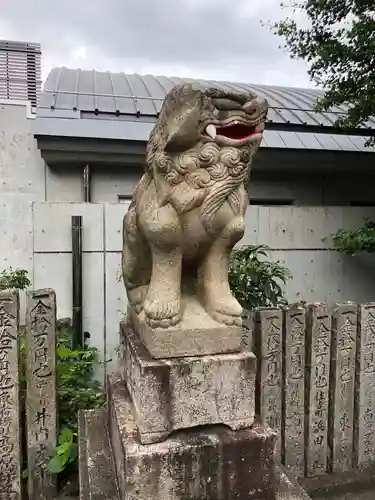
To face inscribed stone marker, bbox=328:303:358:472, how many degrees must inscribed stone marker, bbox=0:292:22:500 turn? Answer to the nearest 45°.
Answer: approximately 90° to its left

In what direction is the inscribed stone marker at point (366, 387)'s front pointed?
toward the camera

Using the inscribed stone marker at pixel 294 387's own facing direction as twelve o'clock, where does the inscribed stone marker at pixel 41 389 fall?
the inscribed stone marker at pixel 41 389 is roughly at 2 o'clock from the inscribed stone marker at pixel 294 387.

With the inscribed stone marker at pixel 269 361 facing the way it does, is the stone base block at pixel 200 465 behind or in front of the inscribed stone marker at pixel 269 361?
in front

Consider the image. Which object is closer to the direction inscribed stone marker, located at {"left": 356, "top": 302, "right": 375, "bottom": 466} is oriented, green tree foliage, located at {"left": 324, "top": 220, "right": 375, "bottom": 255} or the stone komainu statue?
the stone komainu statue

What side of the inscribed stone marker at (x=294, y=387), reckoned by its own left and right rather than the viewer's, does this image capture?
front

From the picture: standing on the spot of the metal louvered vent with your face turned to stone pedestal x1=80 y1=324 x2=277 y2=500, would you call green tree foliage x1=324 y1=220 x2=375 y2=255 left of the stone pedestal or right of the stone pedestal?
left

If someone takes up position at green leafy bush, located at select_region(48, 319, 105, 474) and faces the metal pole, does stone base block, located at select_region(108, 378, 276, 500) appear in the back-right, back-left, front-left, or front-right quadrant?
back-right

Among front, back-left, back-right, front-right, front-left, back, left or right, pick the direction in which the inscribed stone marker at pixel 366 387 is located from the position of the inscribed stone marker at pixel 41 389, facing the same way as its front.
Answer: left

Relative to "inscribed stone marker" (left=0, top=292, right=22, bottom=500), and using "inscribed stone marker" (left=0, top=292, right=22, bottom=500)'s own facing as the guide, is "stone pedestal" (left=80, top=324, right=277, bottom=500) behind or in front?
in front

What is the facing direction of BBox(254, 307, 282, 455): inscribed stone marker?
toward the camera
